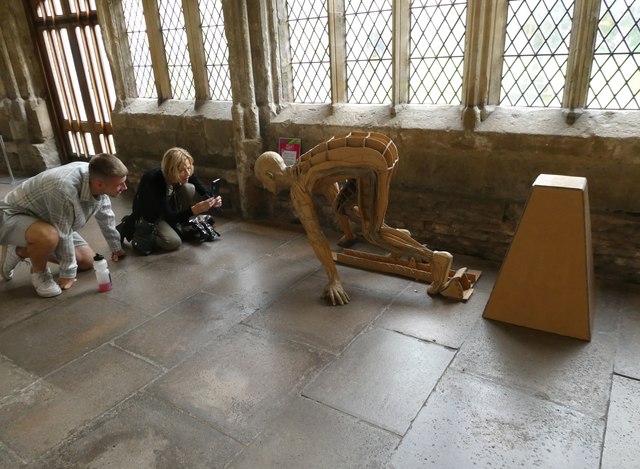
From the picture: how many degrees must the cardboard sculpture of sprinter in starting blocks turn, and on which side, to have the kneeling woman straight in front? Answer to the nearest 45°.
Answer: approximately 45° to its right

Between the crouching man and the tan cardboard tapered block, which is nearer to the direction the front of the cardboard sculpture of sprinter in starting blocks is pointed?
the crouching man

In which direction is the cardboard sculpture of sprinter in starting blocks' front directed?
to the viewer's left

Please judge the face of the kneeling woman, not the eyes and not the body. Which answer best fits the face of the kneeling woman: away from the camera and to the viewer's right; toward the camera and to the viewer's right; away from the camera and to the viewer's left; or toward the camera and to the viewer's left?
toward the camera and to the viewer's right

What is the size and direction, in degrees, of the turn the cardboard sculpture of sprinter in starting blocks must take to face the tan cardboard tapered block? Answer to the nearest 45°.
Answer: approximately 135° to its left

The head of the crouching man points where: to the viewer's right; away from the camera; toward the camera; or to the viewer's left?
to the viewer's right

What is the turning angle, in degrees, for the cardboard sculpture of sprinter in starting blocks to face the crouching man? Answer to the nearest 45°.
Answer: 0° — it already faces them
